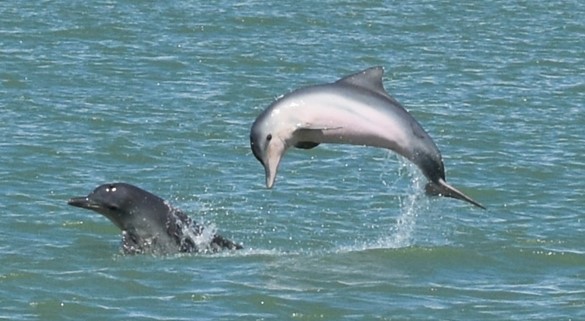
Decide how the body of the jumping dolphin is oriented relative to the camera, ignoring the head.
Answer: to the viewer's left

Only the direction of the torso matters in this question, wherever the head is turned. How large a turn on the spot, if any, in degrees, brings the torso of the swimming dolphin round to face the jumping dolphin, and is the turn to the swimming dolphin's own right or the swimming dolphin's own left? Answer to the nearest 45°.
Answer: approximately 135° to the swimming dolphin's own left

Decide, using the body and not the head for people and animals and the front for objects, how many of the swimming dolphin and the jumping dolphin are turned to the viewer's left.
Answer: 2

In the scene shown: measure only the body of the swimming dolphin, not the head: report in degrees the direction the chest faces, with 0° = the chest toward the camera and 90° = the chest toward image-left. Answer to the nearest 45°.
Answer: approximately 90°

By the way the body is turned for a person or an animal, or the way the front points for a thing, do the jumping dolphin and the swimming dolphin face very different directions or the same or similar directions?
same or similar directions
